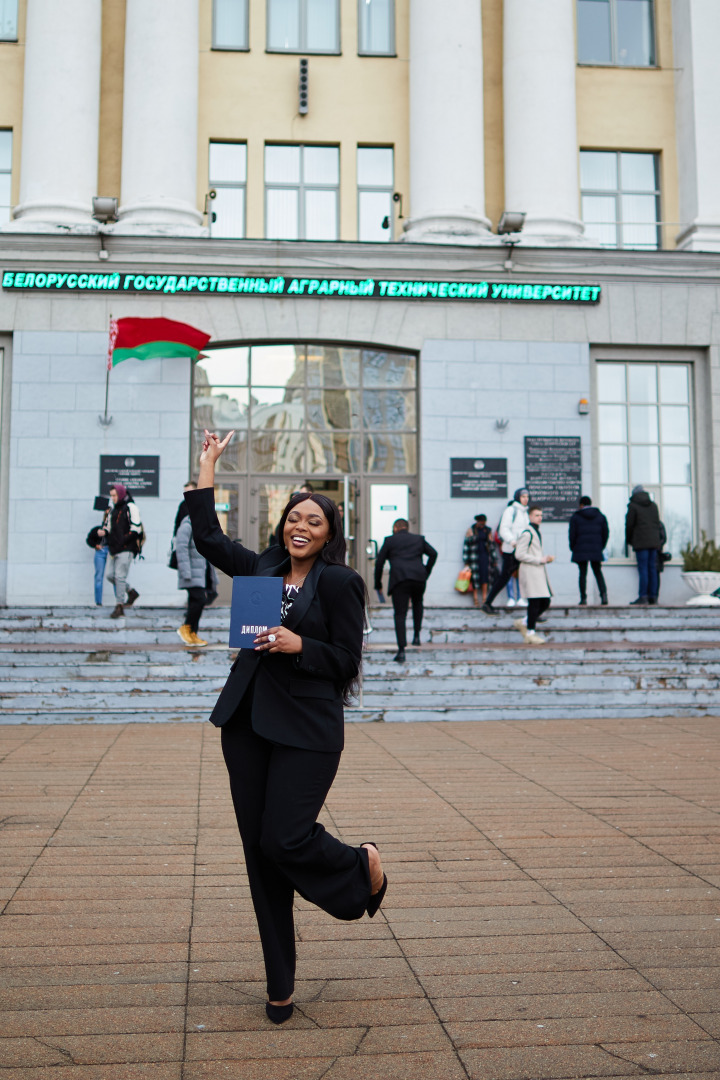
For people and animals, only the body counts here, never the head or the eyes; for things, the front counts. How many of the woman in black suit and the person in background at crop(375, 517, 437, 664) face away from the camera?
1

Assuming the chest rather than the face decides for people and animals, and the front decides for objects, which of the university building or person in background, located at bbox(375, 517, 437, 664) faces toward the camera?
the university building

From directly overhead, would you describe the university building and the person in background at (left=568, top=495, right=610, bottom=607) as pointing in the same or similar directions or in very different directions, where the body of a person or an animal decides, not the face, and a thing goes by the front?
very different directions

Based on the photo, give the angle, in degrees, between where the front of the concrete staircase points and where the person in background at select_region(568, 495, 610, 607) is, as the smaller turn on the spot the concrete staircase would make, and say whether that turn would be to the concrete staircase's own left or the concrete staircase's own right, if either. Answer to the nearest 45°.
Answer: approximately 135° to the concrete staircase's own left

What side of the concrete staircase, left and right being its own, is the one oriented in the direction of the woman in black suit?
front

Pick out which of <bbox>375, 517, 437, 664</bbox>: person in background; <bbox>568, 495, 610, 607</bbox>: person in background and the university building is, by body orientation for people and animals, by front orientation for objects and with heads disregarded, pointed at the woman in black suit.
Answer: the university building

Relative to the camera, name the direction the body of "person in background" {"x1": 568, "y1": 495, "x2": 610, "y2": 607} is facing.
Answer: away from the camera

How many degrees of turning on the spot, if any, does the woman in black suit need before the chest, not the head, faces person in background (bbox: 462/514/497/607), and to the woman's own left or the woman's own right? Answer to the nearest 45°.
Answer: approximately 135° to the woman's own right

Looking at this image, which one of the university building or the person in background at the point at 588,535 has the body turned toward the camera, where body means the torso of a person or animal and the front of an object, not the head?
the university building

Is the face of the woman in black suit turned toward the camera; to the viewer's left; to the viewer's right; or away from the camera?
toward the camera

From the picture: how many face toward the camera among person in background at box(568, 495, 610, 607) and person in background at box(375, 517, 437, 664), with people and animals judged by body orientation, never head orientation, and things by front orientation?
0

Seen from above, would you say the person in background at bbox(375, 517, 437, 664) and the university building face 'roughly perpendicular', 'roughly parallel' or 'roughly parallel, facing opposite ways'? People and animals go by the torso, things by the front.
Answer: roughly parallel, facing opposite ways

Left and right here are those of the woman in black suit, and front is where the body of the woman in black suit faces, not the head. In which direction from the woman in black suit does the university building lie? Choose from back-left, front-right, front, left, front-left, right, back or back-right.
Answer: back-right
